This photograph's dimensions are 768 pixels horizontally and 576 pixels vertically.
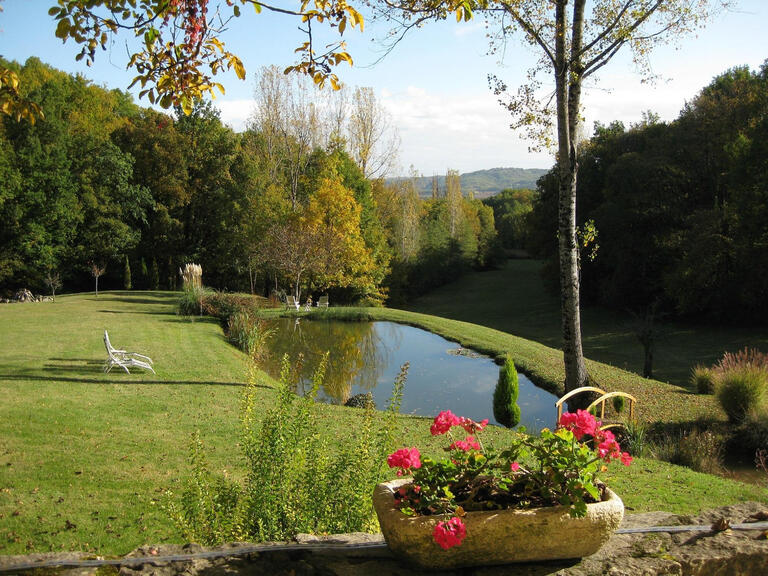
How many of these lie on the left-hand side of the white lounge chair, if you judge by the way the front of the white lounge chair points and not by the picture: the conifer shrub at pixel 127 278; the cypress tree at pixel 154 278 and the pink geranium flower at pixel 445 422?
2

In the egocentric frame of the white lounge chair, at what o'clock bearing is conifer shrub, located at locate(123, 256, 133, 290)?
The conifer shrub is roughly at 9 o'clock from the white lounge chair.

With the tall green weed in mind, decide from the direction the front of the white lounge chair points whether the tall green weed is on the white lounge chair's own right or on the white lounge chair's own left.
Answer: on the white lounge chair's own right

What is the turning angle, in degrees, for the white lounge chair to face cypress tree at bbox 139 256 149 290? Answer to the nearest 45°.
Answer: approximately 90° to its left

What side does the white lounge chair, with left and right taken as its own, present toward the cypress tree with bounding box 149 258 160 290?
left

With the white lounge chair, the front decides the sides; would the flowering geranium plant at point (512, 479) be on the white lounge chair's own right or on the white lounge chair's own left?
on the white lounge chair's own right

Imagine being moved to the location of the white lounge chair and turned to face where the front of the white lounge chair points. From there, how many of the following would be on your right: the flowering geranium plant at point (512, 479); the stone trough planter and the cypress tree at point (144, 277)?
2

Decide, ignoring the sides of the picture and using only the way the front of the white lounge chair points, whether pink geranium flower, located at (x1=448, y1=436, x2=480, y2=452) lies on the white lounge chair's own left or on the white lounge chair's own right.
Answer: on the white lounge chair's own right

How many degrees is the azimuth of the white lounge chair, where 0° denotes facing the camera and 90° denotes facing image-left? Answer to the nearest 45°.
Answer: approximately 270°
